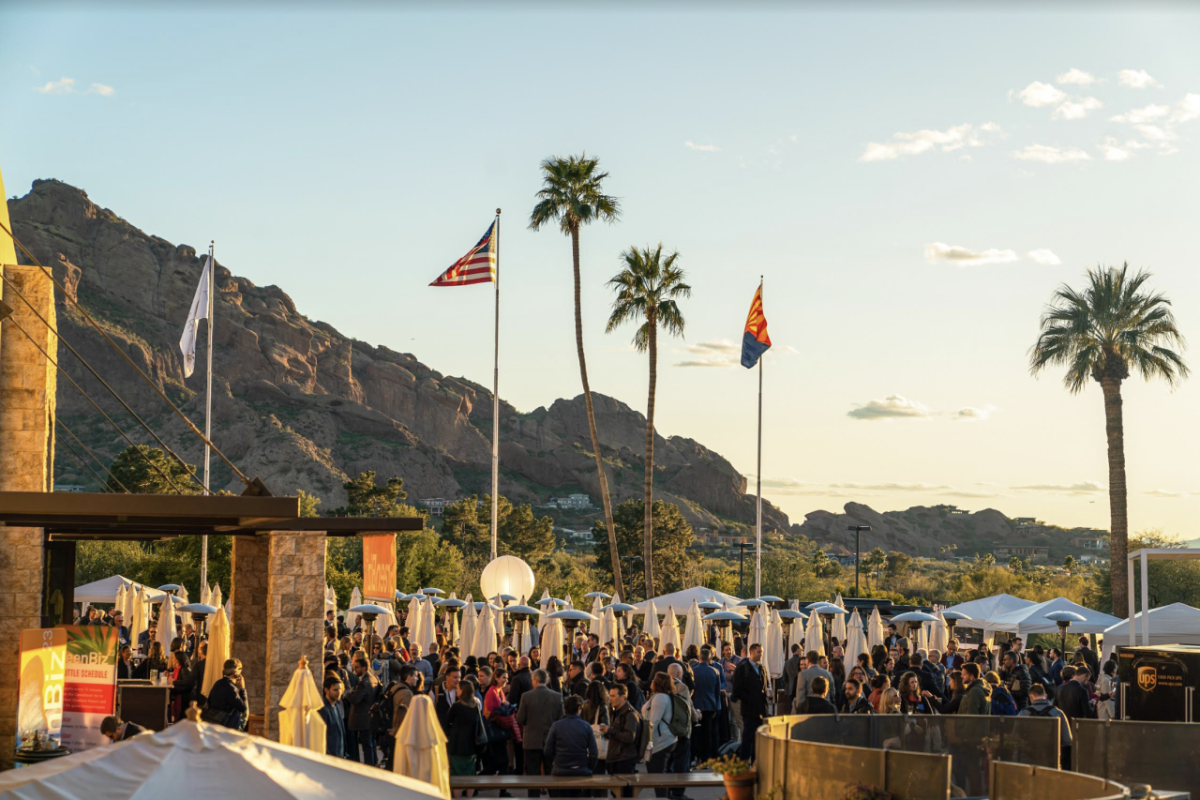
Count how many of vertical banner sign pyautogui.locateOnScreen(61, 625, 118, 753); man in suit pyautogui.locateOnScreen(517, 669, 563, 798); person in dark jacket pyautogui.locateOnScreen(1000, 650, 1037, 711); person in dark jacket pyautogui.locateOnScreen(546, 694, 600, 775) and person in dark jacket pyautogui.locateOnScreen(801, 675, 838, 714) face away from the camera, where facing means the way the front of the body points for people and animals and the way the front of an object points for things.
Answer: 3

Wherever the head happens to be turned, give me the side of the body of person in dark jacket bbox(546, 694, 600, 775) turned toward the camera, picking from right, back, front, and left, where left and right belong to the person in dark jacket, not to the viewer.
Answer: back

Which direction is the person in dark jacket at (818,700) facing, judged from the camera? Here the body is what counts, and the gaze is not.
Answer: away from the camera

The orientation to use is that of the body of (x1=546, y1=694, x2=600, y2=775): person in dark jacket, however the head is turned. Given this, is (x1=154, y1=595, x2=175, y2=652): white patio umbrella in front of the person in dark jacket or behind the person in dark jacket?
in front

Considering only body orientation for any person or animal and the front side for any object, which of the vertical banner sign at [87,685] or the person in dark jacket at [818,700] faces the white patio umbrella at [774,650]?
the person in dark jacket

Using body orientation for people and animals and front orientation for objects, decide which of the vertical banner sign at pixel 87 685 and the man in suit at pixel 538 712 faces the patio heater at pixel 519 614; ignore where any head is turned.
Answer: the man in suit

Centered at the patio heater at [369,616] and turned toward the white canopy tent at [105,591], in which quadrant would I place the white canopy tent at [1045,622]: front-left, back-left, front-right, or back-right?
back-right

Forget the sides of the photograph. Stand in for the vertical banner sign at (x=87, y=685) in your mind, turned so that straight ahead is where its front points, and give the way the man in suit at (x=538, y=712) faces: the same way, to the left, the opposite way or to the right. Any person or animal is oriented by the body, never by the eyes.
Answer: the opposite way

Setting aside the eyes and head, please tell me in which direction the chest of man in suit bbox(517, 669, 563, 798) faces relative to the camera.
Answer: away from the camera

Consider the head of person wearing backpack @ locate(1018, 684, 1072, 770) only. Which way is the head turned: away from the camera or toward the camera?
away from the camera

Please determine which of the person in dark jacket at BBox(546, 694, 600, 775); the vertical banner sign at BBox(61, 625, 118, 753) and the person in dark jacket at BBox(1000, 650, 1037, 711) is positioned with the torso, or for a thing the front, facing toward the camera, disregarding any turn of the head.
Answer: the vertical banner sign
